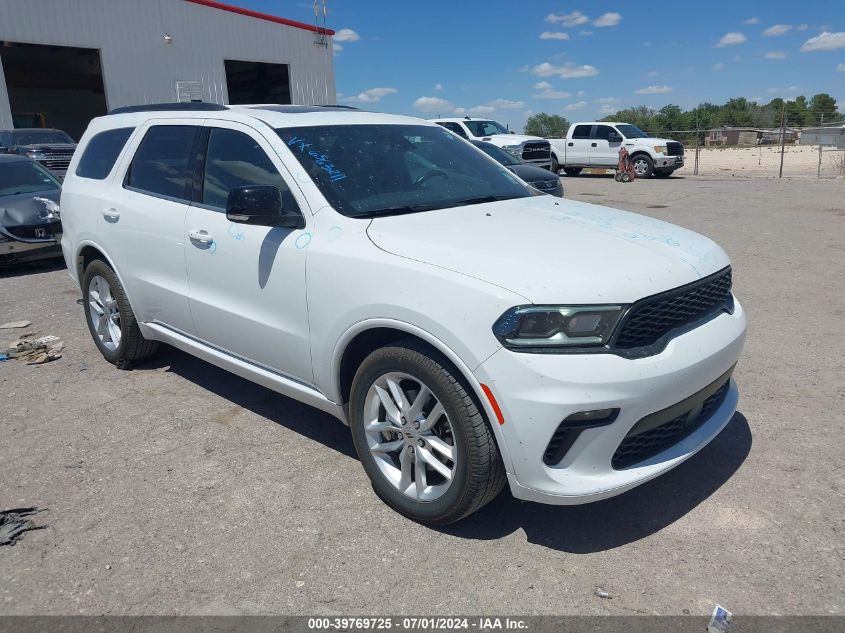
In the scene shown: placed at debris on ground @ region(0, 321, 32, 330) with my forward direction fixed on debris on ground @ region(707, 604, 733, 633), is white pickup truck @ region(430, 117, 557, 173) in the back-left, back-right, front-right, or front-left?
back-left

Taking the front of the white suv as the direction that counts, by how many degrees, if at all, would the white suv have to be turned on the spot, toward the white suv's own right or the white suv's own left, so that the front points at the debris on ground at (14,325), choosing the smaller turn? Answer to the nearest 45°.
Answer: approximately 180°

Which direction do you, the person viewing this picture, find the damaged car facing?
facing the viewer and to the right of the viewer

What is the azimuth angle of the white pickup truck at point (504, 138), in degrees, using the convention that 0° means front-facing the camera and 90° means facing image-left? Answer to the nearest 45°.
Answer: approximately 315°

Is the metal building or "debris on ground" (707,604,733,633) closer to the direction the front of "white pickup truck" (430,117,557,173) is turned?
the debris on ground

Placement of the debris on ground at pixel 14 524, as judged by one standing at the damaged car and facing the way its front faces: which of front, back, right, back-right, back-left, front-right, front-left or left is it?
front-right

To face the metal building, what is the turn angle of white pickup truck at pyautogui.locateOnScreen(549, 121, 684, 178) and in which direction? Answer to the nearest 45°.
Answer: approximately 135° to its right

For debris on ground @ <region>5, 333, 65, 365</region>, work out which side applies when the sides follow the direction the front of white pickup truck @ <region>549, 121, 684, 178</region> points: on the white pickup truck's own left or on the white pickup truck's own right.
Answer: on the white pickup truck's own right

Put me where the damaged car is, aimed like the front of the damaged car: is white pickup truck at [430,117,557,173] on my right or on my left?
on my left

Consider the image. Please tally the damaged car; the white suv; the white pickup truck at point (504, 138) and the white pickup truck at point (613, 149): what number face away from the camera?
0

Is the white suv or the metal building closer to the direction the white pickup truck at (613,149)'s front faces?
the white suv

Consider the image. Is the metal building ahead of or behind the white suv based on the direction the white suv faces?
behind

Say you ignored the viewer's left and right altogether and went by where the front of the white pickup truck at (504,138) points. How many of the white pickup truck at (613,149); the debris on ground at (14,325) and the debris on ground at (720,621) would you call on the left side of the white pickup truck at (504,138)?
1

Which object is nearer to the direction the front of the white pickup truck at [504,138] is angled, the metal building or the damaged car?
the damaged car
